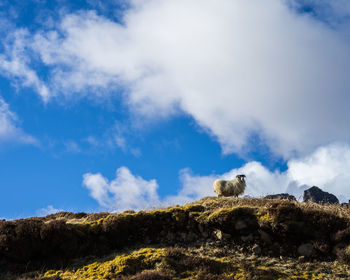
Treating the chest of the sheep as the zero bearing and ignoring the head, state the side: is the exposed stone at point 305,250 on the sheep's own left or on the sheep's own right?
on the sheep's own right

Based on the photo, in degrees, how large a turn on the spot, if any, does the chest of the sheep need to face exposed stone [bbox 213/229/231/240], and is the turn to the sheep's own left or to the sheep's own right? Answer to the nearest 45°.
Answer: approximately 90° to the sheep's own right

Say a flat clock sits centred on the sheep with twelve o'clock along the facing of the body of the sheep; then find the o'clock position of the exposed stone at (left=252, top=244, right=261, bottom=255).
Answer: The exposed stone is roughly at 3 o'clock from the sheep.

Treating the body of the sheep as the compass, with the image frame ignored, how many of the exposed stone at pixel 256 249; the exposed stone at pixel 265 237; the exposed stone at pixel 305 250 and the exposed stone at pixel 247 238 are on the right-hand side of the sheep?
4

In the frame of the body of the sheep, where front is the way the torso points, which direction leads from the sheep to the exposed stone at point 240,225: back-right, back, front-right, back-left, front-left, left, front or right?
right

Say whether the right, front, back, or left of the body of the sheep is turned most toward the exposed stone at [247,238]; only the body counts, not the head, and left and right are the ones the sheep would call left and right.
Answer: right

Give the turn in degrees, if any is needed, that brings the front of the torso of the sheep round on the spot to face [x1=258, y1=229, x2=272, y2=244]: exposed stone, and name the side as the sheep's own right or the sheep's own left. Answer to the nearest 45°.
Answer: approximately 90° to the sheep's own right

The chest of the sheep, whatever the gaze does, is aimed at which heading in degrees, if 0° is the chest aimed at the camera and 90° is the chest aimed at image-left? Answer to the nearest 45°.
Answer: approximately 270°
